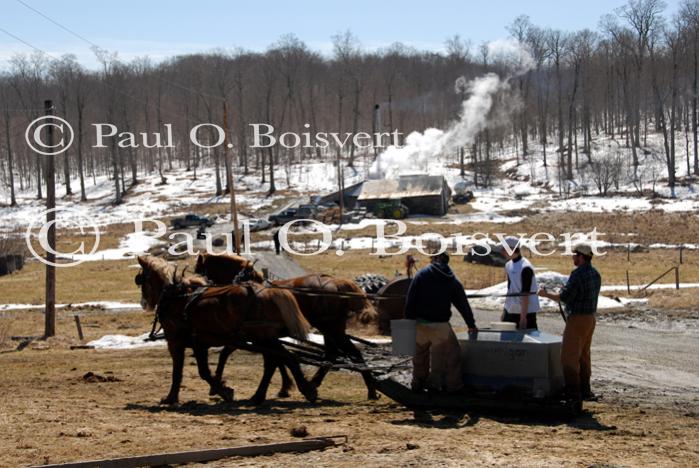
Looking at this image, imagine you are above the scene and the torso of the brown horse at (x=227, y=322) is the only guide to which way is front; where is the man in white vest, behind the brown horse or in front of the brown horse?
behind

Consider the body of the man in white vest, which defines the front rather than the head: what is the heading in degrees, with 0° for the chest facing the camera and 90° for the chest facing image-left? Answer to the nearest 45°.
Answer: approximately 45°

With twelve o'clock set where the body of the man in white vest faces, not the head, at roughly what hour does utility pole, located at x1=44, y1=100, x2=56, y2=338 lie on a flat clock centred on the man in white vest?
The utility pole is roughly at 3 o'clock from the man in white vest.

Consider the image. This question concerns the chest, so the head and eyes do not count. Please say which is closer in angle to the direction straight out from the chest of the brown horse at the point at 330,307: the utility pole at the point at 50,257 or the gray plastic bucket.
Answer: the utility pole

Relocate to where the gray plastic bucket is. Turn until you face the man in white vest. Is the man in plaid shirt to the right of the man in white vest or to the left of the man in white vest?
right

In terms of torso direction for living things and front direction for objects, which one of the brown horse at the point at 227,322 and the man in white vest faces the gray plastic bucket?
the man in white vest

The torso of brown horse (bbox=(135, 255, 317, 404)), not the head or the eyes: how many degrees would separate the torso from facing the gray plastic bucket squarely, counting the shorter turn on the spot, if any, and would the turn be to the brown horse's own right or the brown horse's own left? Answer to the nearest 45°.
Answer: approximately 135° to the brown horse's own left

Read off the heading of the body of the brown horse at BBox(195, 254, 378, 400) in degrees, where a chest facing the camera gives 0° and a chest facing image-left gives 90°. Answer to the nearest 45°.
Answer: approximately 90°

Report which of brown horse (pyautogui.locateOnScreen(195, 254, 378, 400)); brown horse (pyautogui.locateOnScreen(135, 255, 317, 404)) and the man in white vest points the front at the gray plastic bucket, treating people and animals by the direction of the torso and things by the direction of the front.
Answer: the man in white vest

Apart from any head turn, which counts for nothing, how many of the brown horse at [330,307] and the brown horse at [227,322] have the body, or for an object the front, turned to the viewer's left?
2

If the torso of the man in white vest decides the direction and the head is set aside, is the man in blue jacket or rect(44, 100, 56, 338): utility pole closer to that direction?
the man in blue jacket

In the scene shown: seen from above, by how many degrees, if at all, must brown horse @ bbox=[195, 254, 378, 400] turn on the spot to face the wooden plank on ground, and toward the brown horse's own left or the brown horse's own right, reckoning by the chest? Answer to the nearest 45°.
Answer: approximately 90° to the brown horse's own left

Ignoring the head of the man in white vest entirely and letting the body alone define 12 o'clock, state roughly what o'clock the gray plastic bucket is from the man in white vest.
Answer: The gray plastic bucket is roughly at 12 o'clock from the man in white vest.

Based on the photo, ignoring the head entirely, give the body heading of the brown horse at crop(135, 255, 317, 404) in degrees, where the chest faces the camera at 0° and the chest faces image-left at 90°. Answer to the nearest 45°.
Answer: approximately 90°
